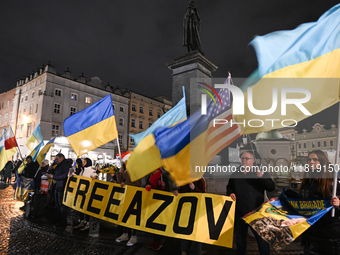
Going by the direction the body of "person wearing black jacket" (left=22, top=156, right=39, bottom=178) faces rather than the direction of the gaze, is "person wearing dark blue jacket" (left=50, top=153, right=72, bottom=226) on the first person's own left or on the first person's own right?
on the first person's own left

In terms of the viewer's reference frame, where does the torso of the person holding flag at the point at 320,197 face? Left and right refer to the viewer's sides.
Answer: facing the viewer and to the left of the viewer

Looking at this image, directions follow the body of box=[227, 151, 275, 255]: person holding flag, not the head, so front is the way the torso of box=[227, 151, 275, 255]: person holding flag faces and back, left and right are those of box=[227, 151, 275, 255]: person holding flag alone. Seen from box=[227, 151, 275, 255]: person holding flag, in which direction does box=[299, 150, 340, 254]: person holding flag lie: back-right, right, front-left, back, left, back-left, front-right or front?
front-left

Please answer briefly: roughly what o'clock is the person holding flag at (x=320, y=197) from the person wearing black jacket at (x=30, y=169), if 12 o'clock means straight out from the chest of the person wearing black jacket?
The person holding flag is roughly at 10 o'clock from the person wearing black jacket.

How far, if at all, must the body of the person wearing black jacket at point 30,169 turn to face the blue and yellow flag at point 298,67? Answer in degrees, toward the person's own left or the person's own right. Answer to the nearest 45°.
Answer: approximately 45° to the person's own left

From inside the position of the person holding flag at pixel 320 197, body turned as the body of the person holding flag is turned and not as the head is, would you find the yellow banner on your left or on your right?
on your right

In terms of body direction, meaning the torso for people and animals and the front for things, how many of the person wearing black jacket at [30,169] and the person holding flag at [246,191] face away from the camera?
0

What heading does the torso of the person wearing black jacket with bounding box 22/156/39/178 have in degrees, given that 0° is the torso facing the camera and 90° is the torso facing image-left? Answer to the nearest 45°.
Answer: approximately 45°

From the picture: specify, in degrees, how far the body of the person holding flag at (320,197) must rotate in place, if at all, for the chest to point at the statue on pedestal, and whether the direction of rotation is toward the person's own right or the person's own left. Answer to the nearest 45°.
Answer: approximately 90° to the person's own right

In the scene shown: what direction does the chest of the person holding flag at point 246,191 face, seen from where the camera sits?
toward the camera

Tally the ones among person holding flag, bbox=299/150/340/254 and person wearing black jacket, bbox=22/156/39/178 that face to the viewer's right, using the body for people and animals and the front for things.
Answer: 0
